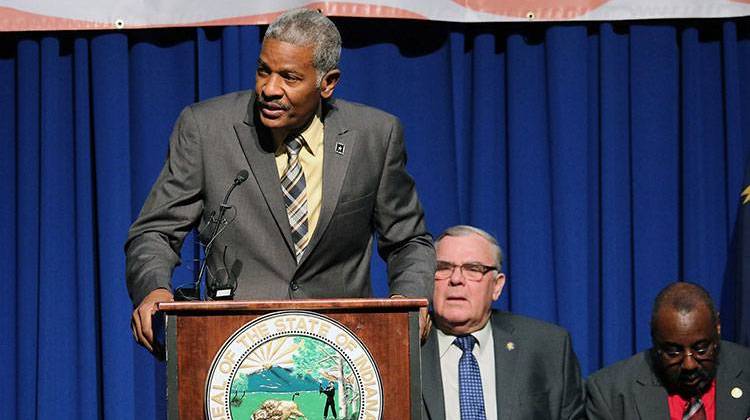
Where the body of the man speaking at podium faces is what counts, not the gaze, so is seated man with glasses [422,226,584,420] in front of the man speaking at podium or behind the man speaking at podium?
behind

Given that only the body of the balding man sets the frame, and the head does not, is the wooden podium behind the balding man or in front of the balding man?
in front

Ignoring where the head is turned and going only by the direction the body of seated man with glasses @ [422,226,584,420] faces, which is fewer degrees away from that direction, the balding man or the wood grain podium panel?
the wood grain podium panel
